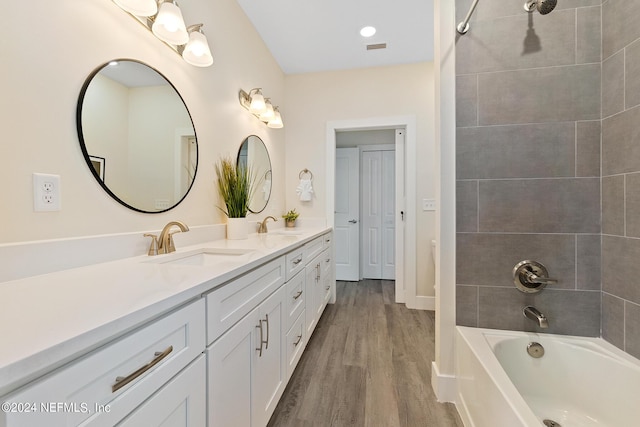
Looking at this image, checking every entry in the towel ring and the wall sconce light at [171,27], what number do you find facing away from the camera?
0

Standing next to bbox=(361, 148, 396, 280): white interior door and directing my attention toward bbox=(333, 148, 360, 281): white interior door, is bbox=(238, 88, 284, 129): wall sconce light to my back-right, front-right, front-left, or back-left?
front-left

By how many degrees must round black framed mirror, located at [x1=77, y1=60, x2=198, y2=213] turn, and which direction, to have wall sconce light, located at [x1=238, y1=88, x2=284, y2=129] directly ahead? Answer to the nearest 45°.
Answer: approximately 90° to its left

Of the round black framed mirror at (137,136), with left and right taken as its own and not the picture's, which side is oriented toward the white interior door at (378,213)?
left

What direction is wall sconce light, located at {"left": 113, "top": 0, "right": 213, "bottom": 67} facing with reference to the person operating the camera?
facing the viewer and to the right of the viewer

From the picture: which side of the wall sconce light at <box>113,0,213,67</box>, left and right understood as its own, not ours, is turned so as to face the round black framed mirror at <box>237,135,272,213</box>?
left

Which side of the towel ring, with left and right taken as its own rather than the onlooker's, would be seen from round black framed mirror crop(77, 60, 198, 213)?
front

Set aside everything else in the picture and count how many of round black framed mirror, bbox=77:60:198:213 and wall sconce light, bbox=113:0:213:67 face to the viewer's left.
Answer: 0

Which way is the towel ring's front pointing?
toward the camera

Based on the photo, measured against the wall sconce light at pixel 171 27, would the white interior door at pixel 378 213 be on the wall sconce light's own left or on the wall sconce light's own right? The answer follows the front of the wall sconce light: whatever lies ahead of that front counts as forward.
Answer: on the wall sconce light's own left

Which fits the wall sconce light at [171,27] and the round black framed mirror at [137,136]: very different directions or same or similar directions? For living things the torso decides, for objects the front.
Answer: same or similar directions

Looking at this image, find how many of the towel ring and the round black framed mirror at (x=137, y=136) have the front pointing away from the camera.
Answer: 0

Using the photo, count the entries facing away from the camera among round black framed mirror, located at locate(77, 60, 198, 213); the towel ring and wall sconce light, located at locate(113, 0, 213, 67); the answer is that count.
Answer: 0

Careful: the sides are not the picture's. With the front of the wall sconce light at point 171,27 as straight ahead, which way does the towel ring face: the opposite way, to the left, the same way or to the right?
to the right

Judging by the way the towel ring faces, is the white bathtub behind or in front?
in front
